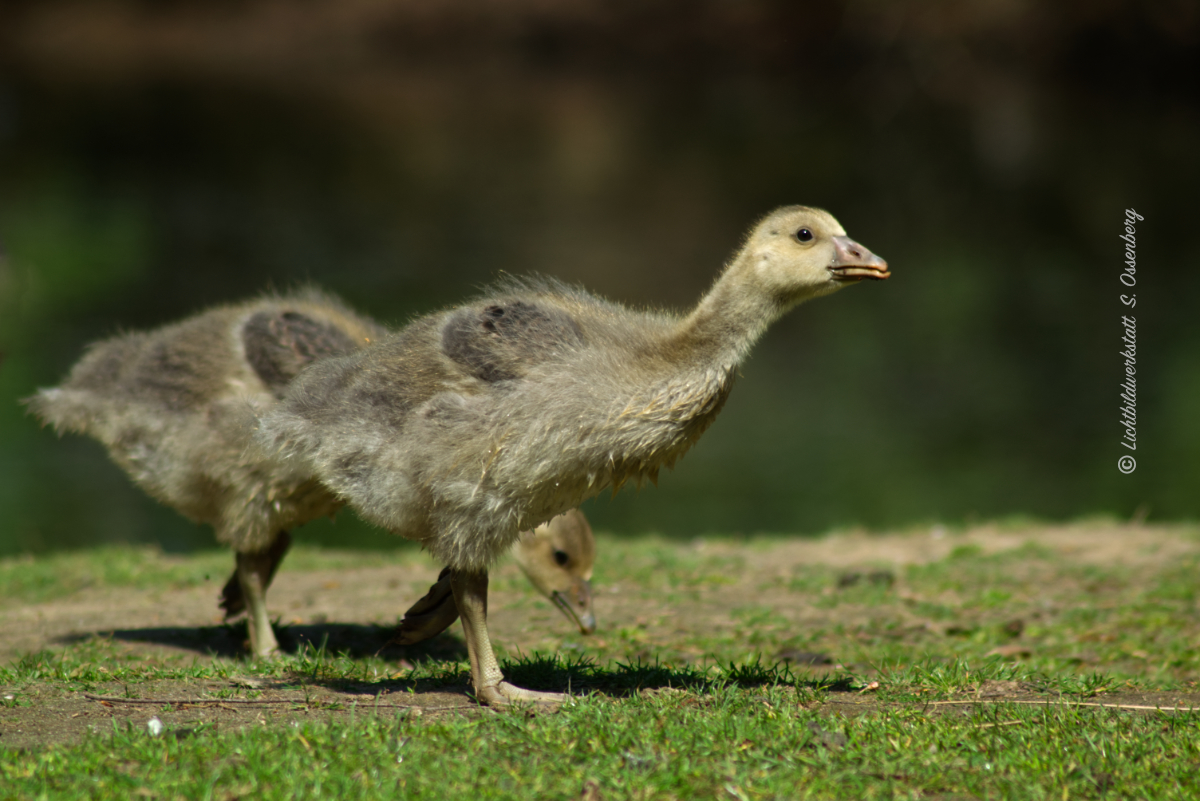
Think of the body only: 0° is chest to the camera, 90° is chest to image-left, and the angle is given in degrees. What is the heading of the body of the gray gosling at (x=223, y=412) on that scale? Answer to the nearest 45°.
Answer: approximately 270°

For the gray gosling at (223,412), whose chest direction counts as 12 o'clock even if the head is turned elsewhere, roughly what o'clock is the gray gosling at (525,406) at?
the gray gosling at (525,406) is roughly at 2 o'clock from the gray gosling at (223,412).

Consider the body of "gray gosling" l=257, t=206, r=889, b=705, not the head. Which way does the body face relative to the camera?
to the viewer's right

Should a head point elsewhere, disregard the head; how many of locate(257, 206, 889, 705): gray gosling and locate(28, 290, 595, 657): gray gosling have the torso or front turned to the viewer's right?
2

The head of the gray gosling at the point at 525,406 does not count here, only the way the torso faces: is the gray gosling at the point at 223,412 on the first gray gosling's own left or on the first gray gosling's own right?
on the first gray gosling's own left
